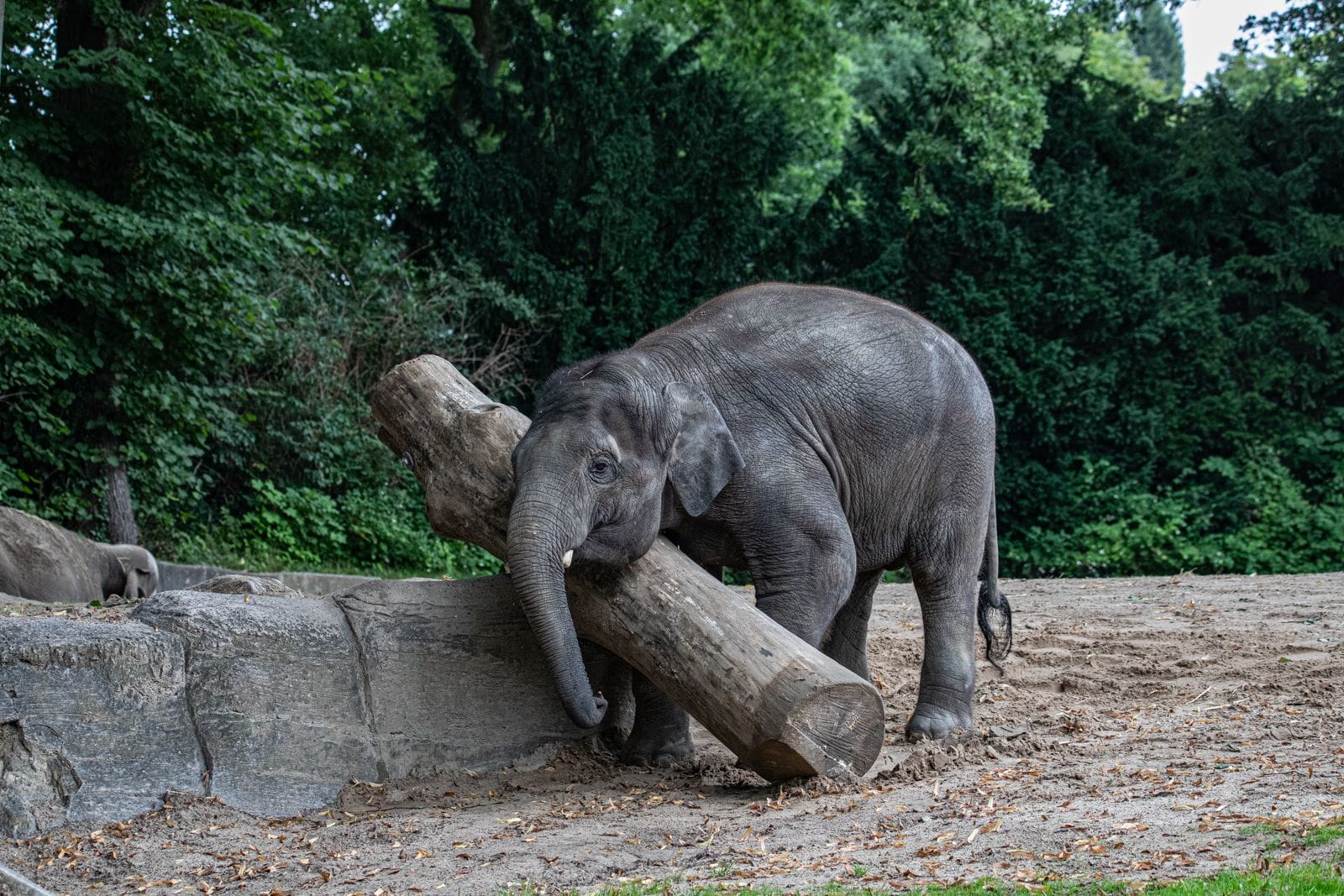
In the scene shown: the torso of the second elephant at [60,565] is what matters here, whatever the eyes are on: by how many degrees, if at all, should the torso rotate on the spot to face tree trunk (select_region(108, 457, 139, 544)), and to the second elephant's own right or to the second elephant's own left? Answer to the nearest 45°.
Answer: approximately 90° to the second elephant's own left

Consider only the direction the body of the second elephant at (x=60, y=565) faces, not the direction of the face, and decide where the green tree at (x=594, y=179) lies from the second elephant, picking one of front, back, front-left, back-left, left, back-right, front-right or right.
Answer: front-left

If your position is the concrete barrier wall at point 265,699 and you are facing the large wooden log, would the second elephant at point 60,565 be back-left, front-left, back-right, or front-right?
back-left

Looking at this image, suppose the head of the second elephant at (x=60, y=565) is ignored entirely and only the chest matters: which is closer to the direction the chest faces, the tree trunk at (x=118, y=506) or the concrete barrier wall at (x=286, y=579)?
the concrete barrier wall

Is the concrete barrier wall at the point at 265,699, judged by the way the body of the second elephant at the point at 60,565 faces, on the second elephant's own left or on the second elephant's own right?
on the second elephant's own right

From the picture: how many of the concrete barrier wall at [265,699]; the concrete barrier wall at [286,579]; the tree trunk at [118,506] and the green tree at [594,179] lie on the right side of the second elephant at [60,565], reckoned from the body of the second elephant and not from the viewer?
1

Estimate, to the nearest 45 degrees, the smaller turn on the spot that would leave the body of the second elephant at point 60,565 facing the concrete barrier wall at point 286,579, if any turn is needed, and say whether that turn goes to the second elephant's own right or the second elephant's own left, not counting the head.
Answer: approximately 45° to the second elephant's own left

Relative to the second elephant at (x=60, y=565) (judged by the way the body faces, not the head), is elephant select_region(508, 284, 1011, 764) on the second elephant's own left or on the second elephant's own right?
on the second elephant's own right

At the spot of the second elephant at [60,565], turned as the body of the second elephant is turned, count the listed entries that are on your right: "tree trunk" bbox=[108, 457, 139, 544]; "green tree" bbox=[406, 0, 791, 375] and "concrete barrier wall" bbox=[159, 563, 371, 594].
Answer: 0

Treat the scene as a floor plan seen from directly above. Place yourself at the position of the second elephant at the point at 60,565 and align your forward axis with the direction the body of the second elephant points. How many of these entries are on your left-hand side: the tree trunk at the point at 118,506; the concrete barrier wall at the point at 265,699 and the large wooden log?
1

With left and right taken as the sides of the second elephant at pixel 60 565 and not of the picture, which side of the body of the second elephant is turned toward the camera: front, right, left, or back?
right
